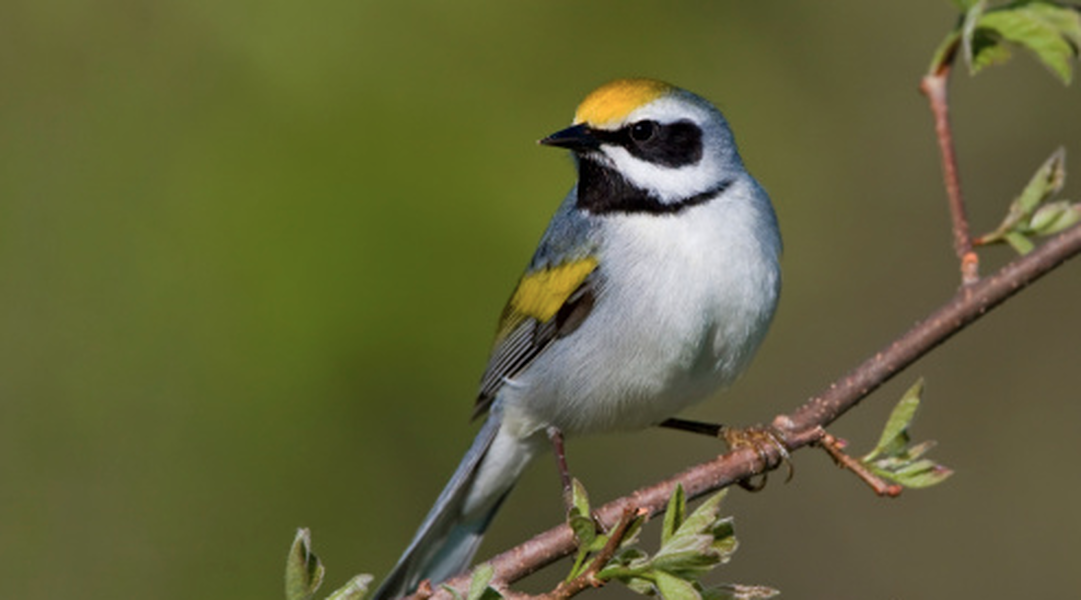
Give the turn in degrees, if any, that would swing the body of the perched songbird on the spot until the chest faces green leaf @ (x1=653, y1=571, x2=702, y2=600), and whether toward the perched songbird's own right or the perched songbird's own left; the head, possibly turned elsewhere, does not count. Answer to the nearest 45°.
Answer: approximately 45° to the perched songbird's own right

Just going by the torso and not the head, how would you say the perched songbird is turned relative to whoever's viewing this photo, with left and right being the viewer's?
facing the viewer and to the right of the viewer
